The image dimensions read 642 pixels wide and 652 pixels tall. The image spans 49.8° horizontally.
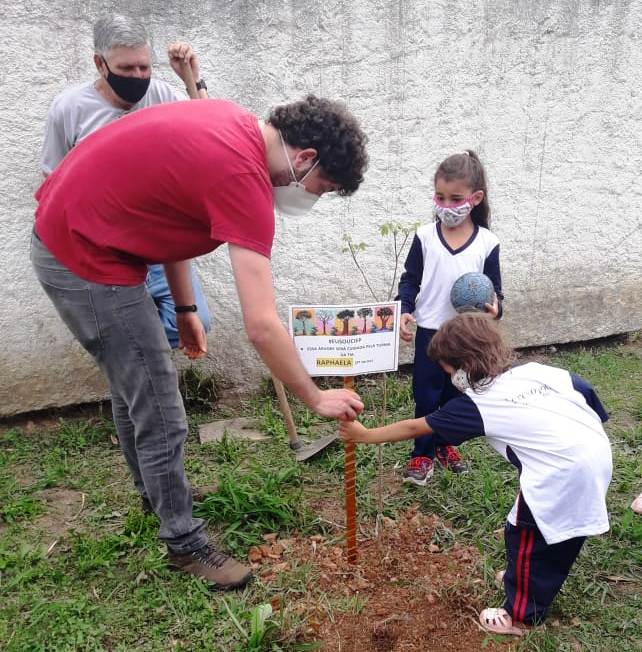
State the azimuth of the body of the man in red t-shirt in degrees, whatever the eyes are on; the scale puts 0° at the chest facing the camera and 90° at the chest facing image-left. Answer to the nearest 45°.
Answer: approximately 270°

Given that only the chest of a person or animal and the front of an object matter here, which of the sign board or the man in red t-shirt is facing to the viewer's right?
the man in red t-shirt

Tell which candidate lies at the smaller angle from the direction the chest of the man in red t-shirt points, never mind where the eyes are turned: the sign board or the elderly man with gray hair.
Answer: the sign board

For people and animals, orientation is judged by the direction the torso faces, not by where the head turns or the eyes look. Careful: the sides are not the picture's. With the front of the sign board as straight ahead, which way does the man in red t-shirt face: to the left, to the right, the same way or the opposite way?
to the left

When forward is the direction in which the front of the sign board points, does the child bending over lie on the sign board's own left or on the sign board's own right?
on the sign board's own left

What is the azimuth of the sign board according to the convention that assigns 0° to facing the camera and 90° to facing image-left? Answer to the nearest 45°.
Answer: approximately 0°

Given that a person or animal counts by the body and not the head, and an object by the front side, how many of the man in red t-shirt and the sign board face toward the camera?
1

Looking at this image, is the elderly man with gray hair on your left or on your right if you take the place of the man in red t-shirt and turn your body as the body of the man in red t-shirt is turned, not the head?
on your left

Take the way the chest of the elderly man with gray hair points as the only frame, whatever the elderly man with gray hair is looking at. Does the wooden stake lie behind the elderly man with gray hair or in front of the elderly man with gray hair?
in front
